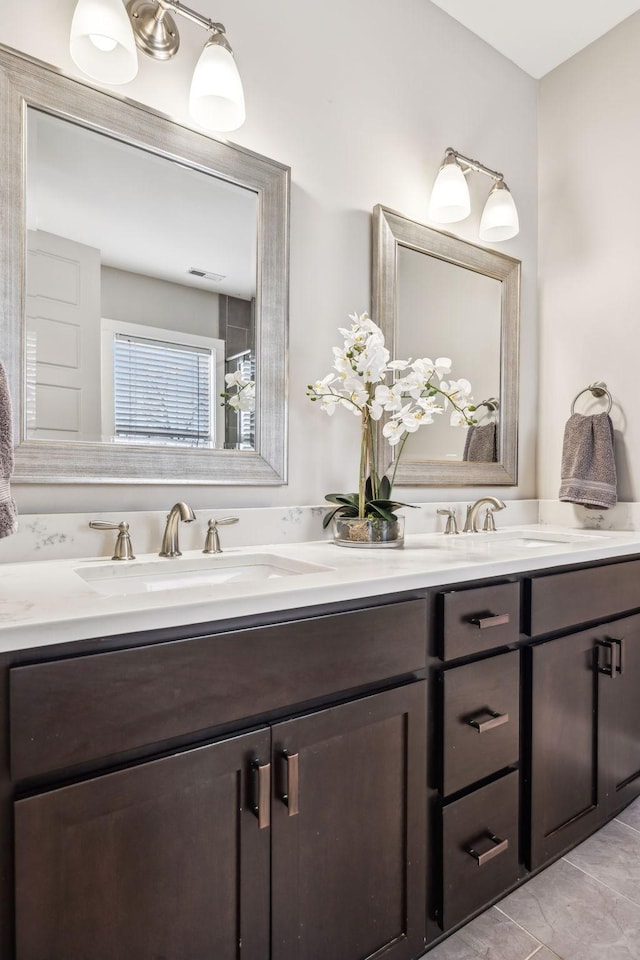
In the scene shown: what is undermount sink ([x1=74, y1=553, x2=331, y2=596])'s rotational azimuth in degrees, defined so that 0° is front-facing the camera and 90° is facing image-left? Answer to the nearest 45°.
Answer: approximately 315°

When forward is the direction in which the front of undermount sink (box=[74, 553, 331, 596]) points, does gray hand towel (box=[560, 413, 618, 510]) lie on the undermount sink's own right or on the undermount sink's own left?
on the undermount sink's own left

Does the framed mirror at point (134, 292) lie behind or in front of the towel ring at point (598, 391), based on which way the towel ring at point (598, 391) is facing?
in front

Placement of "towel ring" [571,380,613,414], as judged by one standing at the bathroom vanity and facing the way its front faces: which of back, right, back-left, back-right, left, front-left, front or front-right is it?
left

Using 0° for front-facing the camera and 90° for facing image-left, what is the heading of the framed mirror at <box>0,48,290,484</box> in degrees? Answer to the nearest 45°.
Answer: approximately 315°

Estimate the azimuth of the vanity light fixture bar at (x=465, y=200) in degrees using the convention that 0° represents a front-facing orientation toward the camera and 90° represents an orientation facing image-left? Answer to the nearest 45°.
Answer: approximately 315°

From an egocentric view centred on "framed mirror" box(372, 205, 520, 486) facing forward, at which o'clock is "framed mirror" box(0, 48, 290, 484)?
"framed mirror" box(0, 48, 290, 484) is roughly at 3 o'clock from "framed mirror" box(372, 205, 520, 486).

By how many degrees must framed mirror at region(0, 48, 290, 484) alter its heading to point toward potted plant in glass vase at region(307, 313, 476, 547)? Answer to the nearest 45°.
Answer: approximately 45° to its left

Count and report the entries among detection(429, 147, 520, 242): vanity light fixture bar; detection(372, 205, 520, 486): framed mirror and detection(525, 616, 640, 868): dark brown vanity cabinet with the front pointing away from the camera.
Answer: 0

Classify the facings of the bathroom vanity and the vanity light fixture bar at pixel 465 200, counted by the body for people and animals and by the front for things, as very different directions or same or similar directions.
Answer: same or similar directions

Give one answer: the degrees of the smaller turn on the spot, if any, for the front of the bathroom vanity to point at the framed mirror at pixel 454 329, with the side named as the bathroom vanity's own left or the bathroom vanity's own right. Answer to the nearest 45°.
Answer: approximately 90° to the bathroom vanity's own left

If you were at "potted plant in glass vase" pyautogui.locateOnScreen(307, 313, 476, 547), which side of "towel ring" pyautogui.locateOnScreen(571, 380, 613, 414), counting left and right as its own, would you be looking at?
front

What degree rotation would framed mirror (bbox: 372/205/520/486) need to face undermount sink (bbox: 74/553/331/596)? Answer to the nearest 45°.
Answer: approximately 90° to its right

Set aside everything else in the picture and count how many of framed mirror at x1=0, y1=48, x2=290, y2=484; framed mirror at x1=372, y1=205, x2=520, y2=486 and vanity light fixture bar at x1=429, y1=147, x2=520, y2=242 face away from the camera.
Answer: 0

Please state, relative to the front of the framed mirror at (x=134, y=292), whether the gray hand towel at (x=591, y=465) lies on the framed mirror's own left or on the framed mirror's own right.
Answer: on the framed mirror's own left

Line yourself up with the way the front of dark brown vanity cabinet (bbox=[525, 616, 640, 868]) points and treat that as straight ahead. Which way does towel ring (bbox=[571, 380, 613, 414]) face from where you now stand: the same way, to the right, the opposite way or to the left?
to the right
